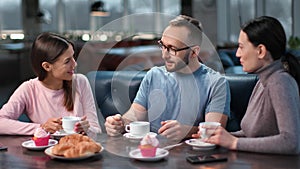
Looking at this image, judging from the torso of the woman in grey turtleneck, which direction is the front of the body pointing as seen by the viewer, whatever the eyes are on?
to the viewer's left

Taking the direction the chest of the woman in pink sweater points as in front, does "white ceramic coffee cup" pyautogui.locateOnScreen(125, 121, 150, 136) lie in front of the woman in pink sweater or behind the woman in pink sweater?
in front

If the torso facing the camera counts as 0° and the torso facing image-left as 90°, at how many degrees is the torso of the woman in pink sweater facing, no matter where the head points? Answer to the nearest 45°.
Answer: approximately 315°

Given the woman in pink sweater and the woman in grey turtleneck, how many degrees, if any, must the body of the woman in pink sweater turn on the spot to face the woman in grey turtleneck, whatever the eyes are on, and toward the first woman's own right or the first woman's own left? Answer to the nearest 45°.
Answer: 0° — they already face them

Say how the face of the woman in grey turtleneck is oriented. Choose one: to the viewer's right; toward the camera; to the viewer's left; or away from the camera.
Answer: to the viewer's left

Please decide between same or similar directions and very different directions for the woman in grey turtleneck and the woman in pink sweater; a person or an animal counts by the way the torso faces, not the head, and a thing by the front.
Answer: very different directions

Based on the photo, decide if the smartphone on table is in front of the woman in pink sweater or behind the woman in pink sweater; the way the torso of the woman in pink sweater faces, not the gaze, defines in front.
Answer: in front

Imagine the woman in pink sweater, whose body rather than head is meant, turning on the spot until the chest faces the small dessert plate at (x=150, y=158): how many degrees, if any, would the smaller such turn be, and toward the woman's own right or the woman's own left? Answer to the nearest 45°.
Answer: approximately 45° to the woman's own right

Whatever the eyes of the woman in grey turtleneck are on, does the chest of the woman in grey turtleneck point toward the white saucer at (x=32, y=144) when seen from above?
yes

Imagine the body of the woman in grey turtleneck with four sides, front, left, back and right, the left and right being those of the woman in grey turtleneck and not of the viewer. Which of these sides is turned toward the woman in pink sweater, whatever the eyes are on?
front

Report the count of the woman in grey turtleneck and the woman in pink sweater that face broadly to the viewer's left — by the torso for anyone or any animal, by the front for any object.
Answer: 1

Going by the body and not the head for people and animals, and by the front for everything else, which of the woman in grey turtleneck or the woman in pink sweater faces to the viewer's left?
the woman in grey turtleneck
